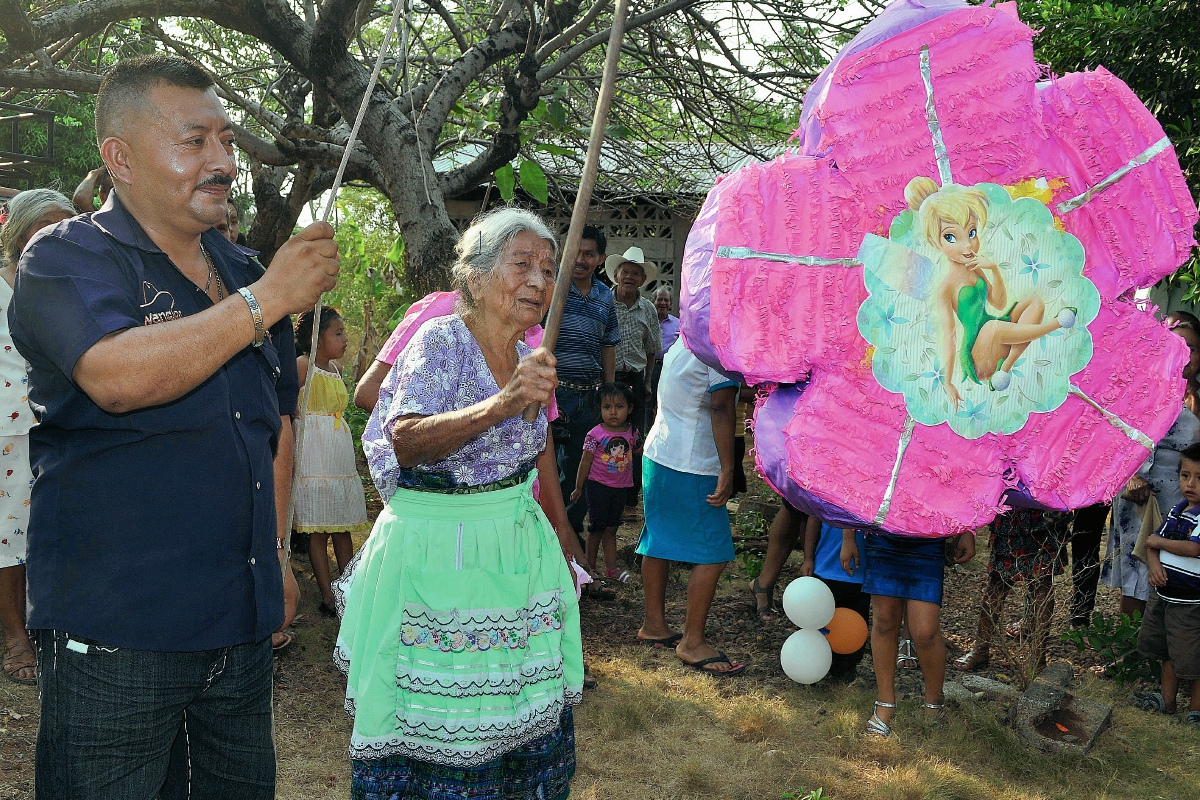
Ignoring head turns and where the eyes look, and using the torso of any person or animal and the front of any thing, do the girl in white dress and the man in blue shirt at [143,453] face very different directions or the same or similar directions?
same or similar directions

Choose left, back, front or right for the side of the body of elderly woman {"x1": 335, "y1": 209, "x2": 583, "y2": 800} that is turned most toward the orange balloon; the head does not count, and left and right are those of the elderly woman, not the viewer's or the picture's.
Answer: left

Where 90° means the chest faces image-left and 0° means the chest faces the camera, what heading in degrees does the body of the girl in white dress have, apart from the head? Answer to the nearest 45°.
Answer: approximately 315°

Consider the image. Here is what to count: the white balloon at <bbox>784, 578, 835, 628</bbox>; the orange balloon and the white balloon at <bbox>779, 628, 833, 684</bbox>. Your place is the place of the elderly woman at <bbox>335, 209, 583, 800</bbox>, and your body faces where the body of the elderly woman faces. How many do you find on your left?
3

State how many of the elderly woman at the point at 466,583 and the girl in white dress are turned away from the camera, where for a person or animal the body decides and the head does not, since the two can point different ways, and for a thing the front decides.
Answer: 0

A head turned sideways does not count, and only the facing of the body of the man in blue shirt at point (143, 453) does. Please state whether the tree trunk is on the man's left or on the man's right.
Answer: on the man's left

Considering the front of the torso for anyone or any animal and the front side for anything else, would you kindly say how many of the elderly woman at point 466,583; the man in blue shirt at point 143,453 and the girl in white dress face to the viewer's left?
0

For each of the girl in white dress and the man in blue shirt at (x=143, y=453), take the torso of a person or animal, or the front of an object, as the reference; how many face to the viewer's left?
0

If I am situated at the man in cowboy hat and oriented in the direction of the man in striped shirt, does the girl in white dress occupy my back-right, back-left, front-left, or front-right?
front-right

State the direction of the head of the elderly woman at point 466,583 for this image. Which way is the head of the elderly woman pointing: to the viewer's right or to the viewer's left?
to the viewer's right

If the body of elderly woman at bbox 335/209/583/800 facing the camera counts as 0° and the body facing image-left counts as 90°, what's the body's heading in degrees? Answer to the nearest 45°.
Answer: approximately 315°

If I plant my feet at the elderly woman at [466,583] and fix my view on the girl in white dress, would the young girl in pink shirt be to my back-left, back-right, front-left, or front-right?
front-right

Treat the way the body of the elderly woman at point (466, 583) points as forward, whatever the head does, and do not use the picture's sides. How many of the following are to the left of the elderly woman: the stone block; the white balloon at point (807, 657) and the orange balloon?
3

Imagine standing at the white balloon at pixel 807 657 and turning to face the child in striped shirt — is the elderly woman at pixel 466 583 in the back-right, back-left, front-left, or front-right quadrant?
back-right
